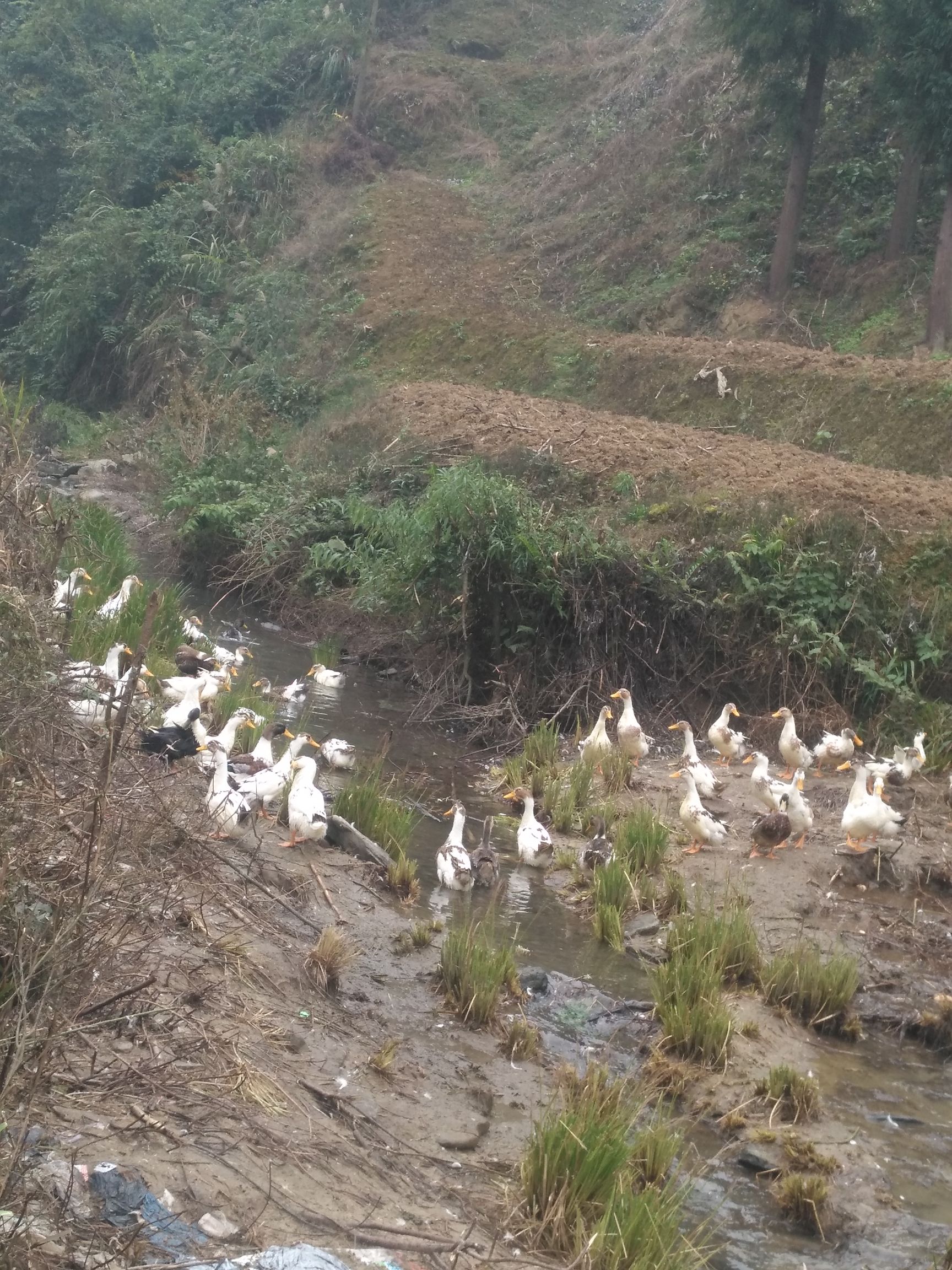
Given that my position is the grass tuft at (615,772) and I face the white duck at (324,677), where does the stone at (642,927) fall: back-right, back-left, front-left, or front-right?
back-left

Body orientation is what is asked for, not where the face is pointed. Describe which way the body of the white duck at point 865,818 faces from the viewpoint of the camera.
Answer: to the viewer's left

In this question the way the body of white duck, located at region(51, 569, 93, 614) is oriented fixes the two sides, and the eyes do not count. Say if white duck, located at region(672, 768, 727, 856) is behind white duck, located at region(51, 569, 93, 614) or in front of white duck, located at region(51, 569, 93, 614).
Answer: in front

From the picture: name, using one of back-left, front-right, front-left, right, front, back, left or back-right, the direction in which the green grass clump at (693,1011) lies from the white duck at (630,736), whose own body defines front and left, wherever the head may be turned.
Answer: front-left

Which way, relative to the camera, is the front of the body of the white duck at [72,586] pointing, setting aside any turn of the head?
to the viewer's right

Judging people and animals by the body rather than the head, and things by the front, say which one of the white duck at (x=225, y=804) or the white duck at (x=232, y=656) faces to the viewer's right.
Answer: the white duck at (x=232, y=656)

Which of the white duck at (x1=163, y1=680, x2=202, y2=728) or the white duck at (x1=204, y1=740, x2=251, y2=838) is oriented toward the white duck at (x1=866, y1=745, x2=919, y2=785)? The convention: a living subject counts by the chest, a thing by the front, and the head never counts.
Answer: the white duck at (x1=163, y1=680, x2=202, y2=728)

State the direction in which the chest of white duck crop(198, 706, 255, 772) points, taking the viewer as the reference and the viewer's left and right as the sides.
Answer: facing to the right of the viewer
